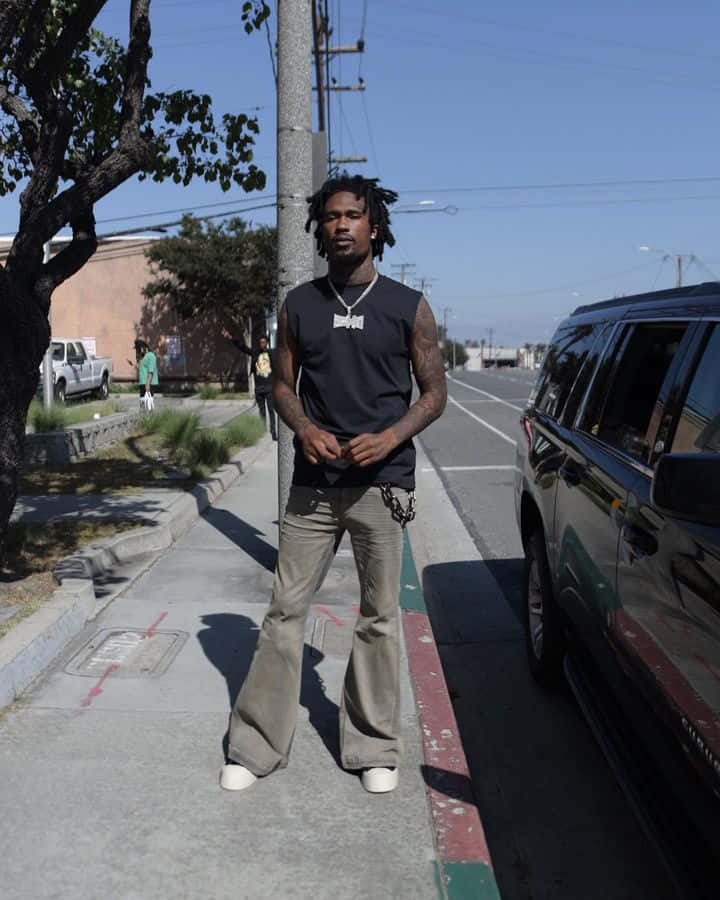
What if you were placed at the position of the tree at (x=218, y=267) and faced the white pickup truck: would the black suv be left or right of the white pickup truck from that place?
left

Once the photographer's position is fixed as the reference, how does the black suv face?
facing the viewer and to the right of the viewer

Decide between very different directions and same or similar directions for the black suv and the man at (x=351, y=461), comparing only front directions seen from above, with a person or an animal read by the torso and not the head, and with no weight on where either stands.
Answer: same or similar directions

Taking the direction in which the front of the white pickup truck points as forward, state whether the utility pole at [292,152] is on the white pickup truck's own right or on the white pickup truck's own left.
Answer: on the white pickup truck's own left

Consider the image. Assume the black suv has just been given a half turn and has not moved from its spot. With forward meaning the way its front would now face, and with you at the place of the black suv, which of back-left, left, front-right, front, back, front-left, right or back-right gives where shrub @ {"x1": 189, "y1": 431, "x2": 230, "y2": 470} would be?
front

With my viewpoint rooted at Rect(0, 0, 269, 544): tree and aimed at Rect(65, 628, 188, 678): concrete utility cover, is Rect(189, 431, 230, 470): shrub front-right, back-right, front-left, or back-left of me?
back-left

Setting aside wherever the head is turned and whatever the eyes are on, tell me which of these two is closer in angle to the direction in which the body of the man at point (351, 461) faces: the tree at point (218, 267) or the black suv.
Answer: the black suv

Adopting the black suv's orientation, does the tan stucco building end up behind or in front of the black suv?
behind

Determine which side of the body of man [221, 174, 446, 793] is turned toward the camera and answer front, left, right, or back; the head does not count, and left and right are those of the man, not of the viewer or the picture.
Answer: front

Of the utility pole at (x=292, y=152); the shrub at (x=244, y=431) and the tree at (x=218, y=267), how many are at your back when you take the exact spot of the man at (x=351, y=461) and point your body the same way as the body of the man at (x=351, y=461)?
3

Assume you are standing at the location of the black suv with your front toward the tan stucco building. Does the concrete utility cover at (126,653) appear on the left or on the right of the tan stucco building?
left
